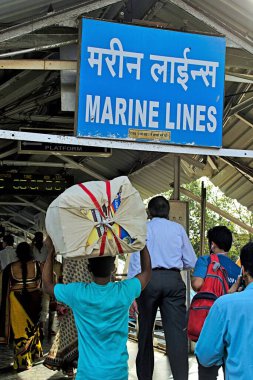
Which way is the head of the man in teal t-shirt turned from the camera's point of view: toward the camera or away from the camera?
away from the camera

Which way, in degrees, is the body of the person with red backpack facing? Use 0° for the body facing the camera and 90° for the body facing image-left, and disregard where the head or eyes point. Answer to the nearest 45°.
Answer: approximately 135°

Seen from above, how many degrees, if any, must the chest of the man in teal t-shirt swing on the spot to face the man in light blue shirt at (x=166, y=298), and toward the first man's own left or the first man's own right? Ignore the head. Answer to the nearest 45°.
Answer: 0° — they already face them

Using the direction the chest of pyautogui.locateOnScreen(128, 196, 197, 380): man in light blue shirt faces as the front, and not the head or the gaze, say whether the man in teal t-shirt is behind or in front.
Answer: behind

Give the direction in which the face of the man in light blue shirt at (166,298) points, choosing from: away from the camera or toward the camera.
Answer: away from the camera

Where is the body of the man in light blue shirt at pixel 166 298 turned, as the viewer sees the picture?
away from the camera

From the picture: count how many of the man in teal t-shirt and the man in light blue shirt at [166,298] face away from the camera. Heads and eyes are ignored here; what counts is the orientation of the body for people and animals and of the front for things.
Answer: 2

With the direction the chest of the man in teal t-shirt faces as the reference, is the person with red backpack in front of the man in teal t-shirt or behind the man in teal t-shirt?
in front

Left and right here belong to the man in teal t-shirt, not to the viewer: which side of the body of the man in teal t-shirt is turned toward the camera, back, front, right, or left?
back
